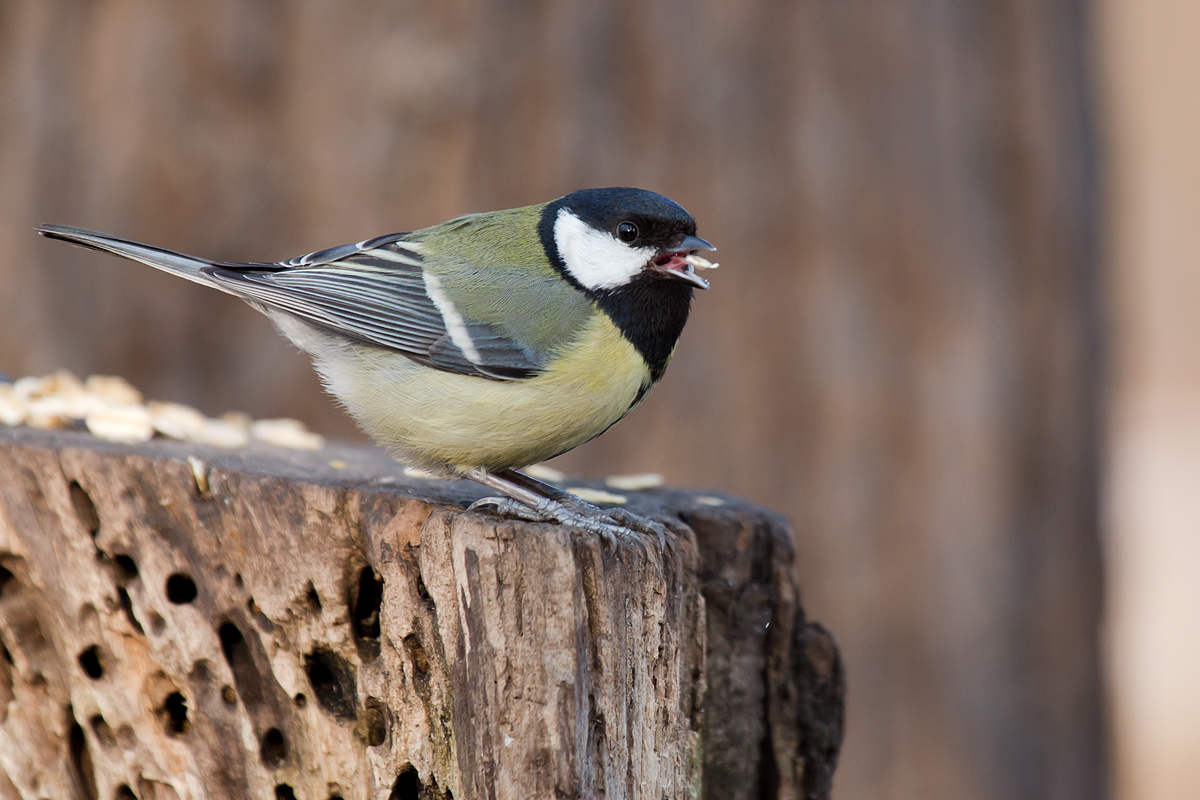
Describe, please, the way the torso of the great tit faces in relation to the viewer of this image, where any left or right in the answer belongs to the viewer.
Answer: facing to the right of the viewer
